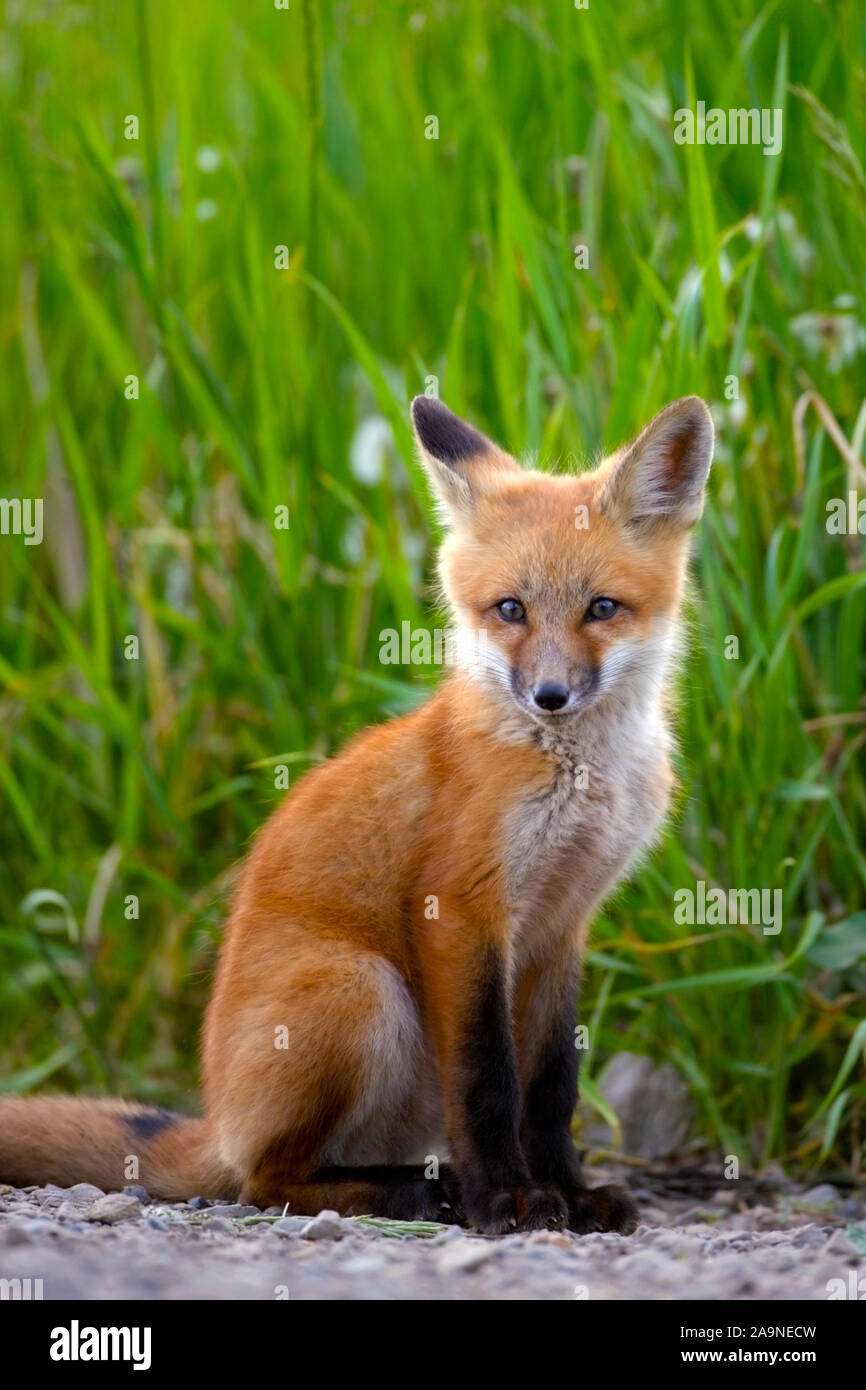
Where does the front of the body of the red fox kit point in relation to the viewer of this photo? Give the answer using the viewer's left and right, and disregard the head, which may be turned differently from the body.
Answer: facing the viewer and to the right of the viewer

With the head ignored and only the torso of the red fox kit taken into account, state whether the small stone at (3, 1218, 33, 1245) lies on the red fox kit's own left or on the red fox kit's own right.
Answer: on the red fox kit's own right

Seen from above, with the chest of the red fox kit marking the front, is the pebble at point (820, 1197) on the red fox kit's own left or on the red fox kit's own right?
on the red fox kit's own left
